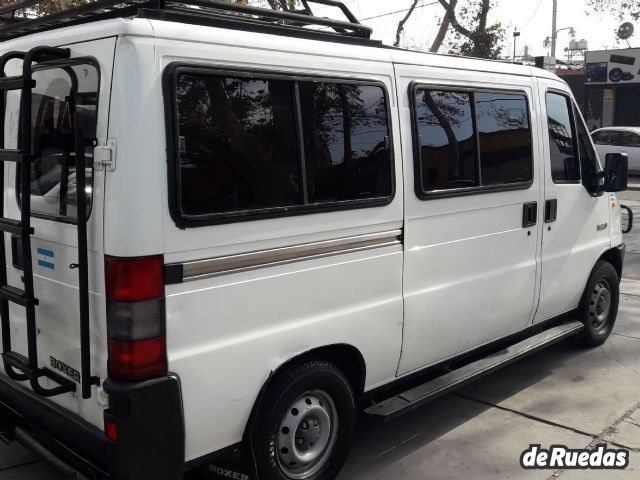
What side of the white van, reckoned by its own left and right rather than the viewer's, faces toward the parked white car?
front

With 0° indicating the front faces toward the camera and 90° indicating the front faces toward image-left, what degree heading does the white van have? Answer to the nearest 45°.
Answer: approximately 225°

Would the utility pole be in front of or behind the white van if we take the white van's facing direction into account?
in front
